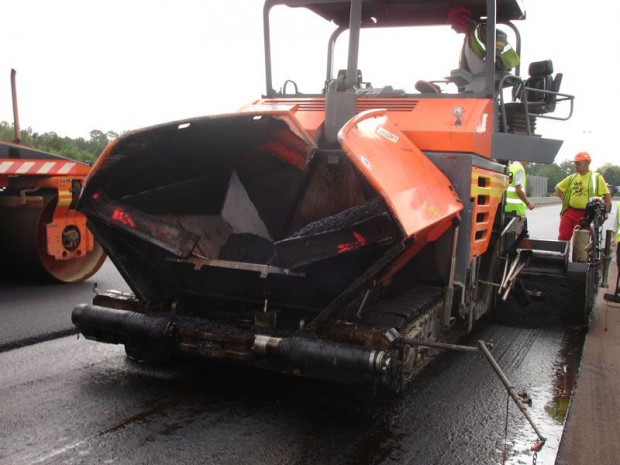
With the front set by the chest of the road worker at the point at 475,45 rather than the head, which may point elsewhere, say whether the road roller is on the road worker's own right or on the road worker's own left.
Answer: on the road worker's own right

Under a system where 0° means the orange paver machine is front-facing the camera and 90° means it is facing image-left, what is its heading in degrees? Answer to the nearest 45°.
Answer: approximately 45°

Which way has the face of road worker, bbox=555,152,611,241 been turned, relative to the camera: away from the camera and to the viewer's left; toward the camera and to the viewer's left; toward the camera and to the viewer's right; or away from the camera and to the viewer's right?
toward the camera and to the viewer's left

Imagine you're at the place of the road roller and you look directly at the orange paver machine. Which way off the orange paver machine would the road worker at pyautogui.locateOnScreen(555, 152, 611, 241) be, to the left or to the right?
left

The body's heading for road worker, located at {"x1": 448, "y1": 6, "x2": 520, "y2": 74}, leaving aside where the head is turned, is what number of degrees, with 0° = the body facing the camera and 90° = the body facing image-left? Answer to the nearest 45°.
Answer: approximately 45°

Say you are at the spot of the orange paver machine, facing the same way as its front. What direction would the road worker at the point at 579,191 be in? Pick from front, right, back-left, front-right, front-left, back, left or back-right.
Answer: back

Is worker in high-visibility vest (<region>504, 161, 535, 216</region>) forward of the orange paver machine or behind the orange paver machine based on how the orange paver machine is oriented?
behind
